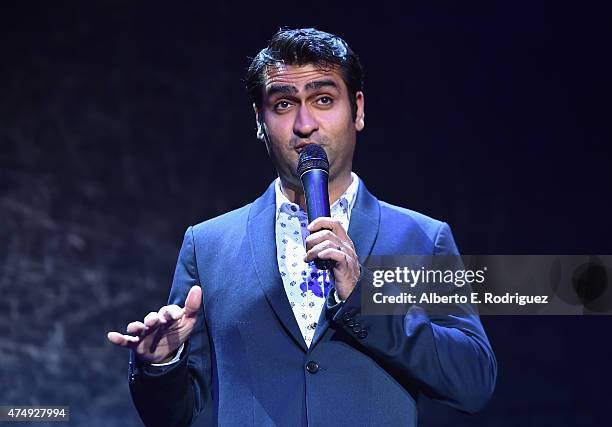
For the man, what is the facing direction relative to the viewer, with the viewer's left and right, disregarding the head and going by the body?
facing the viewer
